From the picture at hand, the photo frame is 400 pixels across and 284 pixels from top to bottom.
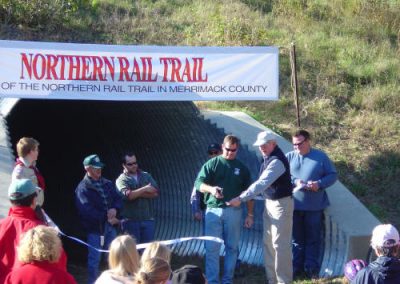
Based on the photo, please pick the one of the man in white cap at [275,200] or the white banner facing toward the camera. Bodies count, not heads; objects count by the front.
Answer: the white banner

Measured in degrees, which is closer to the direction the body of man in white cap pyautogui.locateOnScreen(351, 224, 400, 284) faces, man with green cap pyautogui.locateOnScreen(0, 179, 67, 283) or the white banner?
the white banner

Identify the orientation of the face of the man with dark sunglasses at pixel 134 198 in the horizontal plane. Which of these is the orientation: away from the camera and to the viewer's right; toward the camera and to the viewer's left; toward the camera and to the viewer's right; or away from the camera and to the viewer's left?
toward the camera and to the viewer's right

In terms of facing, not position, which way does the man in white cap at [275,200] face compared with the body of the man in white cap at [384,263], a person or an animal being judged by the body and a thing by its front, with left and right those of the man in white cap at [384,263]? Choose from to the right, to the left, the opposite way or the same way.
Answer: to the left

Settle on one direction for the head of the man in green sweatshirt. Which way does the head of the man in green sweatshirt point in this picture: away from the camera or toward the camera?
toward the camera

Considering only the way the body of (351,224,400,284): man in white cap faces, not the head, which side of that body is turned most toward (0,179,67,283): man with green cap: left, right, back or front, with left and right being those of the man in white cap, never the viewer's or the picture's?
left

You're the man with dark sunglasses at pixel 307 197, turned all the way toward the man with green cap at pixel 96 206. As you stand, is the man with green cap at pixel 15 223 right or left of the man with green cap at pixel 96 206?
left

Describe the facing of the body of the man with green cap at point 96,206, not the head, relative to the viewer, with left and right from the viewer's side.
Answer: facing the viewer and to the right of the viewer

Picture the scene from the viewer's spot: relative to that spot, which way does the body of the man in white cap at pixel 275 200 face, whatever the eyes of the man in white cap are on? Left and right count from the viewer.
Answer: facing to the left of the viewer

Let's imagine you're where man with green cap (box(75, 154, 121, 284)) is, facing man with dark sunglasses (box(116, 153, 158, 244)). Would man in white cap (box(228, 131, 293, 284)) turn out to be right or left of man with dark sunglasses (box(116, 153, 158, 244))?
right

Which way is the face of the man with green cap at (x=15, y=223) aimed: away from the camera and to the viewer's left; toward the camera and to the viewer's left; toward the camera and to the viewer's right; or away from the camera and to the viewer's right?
away from the camera and to the viewer's right

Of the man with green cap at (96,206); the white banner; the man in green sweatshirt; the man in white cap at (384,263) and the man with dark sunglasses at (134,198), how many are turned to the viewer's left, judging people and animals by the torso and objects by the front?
0

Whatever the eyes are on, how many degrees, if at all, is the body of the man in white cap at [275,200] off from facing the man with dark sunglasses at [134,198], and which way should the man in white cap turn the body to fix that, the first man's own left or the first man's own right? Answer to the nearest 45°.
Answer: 0° — they already face them

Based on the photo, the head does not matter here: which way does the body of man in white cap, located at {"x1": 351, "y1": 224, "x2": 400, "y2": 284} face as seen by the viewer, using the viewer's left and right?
facing away from the viewer

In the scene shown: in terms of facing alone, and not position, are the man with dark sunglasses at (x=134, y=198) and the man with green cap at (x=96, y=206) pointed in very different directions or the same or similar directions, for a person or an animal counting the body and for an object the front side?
same or similar directions

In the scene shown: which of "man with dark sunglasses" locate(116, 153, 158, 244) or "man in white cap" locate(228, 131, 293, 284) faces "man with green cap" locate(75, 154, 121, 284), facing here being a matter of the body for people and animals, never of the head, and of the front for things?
the man in white cap

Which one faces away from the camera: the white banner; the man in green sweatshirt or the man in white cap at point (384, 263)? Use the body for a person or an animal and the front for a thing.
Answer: the man in white cap

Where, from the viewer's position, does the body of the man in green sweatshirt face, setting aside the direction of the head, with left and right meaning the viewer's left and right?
facing the viewer

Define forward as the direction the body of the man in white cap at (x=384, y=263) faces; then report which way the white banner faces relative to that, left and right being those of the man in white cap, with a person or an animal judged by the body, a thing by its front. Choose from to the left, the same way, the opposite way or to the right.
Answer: the opposite way

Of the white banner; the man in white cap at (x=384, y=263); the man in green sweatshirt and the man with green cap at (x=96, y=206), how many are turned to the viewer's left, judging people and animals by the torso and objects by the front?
0
